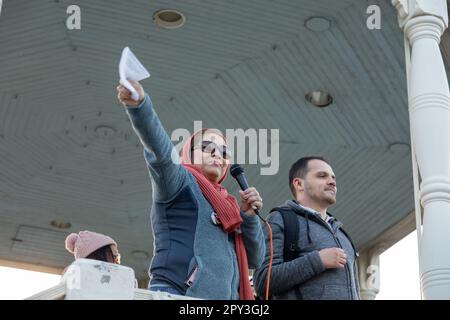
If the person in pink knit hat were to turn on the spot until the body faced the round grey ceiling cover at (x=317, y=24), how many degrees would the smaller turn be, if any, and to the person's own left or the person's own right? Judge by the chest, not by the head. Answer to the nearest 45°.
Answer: approximately 45° to the person's own left

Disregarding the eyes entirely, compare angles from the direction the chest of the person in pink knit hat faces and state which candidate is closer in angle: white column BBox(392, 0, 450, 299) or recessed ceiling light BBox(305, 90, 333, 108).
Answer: the white column

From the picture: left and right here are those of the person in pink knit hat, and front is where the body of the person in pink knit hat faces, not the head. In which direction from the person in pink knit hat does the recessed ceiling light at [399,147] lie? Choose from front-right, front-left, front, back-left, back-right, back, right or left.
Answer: front-left

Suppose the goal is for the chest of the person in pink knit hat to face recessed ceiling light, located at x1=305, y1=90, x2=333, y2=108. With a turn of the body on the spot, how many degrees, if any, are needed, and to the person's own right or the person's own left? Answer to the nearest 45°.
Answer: approximately 45° to the person's own left

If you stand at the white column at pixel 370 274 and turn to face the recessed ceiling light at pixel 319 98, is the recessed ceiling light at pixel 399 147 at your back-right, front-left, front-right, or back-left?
front-left

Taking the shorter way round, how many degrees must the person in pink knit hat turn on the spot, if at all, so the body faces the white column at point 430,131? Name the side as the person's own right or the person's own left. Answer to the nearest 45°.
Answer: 0° — they already face it

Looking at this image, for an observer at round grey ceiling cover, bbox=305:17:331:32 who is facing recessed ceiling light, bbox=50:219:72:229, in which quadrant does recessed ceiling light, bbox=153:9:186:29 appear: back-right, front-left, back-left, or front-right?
front-left

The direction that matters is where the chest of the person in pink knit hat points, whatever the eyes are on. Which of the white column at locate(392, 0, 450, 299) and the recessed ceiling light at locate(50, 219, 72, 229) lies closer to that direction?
the white column

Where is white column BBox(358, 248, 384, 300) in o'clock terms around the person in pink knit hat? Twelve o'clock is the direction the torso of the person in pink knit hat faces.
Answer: The white column is roughly at 10 o'clock from the person in pink knit hat.
